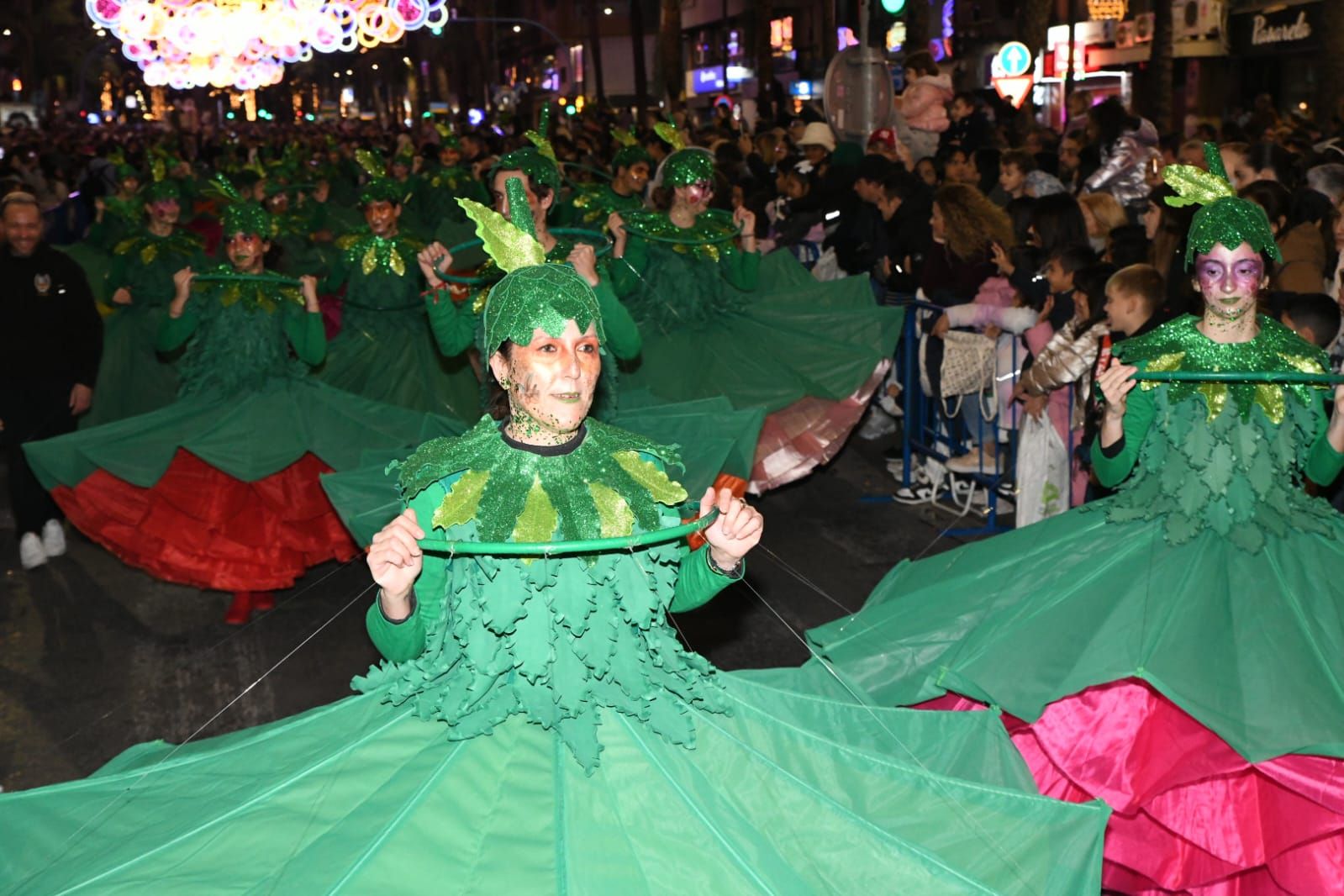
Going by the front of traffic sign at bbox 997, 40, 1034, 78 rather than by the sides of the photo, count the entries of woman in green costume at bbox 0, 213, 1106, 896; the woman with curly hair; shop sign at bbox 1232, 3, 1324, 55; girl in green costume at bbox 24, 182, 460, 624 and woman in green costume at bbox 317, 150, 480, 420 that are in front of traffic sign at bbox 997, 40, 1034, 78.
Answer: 4

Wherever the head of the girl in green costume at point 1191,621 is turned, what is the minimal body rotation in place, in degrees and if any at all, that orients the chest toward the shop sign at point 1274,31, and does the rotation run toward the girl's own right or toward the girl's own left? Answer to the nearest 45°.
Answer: approximately 180°

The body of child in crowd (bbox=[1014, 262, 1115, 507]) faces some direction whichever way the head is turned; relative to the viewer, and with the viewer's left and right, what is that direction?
facing to the left of the viewer

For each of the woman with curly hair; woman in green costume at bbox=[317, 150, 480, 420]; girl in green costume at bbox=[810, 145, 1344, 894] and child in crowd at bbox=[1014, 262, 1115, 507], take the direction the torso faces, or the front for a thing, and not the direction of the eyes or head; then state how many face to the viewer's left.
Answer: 2

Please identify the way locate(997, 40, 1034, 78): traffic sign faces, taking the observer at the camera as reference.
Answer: facing the viewer

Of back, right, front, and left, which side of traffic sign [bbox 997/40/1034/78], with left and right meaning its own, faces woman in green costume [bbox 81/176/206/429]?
front

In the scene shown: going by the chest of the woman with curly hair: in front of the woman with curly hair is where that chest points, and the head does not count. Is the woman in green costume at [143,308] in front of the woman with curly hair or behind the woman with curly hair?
in front

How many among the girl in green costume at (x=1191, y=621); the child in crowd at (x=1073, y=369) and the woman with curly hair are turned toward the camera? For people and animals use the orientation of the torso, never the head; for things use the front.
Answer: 1

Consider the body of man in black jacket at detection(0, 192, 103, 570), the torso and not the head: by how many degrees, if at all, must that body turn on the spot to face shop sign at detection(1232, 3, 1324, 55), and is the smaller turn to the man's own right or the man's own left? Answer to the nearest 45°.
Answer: approximately 135° to the man's own left

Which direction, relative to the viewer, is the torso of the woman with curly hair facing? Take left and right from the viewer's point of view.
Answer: facing to the left of the viewer
